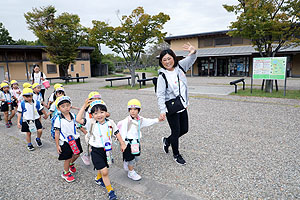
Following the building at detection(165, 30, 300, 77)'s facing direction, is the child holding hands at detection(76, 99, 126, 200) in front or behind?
in front

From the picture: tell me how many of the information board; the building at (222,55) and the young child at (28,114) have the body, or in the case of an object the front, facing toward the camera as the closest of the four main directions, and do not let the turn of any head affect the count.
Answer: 3

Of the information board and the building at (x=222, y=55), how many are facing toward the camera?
2

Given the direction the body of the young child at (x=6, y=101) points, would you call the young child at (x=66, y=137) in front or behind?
in front

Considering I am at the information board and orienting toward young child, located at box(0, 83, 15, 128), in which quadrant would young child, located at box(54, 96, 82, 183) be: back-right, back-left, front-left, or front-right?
front-left

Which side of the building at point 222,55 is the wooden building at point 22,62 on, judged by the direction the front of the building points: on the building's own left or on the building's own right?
on the building's own right

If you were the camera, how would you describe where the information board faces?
facing the viewer

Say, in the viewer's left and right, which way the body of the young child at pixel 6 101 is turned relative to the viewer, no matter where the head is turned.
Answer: facing the viewer and to the right of the viewer

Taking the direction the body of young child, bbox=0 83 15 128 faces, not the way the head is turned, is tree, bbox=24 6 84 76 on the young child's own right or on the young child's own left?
on the young child's own left

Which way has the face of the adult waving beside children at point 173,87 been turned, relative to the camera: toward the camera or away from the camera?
toward the camera

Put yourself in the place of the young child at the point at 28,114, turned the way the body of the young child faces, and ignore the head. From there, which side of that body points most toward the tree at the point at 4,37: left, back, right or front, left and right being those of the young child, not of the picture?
back

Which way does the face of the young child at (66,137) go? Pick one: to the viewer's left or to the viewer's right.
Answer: to the viewer's right

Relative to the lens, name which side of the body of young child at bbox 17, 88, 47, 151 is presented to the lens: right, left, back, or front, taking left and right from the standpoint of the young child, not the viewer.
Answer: front

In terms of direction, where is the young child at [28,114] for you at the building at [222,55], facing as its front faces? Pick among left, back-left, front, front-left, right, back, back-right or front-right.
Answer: front
